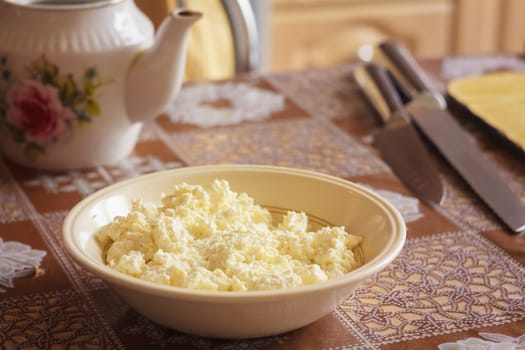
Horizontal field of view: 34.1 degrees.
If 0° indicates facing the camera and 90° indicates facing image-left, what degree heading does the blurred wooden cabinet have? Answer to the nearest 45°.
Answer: approximately 0°

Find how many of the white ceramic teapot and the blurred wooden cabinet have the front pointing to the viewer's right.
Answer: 1

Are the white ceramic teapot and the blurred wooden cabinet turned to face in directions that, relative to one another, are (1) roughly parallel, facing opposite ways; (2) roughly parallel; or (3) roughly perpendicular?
roughly perpendicular

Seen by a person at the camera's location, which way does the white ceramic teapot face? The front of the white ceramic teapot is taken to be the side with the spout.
facing to the right of the viewer

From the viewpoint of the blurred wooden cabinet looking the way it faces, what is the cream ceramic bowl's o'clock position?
The cream ceramic bowl is roughly at 12 o'clock from the blurred wooden cabinet.

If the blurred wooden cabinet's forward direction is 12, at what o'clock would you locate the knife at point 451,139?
The knife is roughly at 12 o'clock from the blurred wooden cabinet.

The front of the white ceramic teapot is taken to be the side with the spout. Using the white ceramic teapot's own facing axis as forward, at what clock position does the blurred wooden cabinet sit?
The blurred wooden cabinet is roughly at 10 o'clock from the white ceramic teapot.

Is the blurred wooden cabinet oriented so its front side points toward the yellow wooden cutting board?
yes

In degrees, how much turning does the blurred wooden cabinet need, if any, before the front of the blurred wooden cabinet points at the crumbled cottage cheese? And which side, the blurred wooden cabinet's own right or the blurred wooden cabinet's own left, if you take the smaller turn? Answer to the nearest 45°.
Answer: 0° — it already faces it
